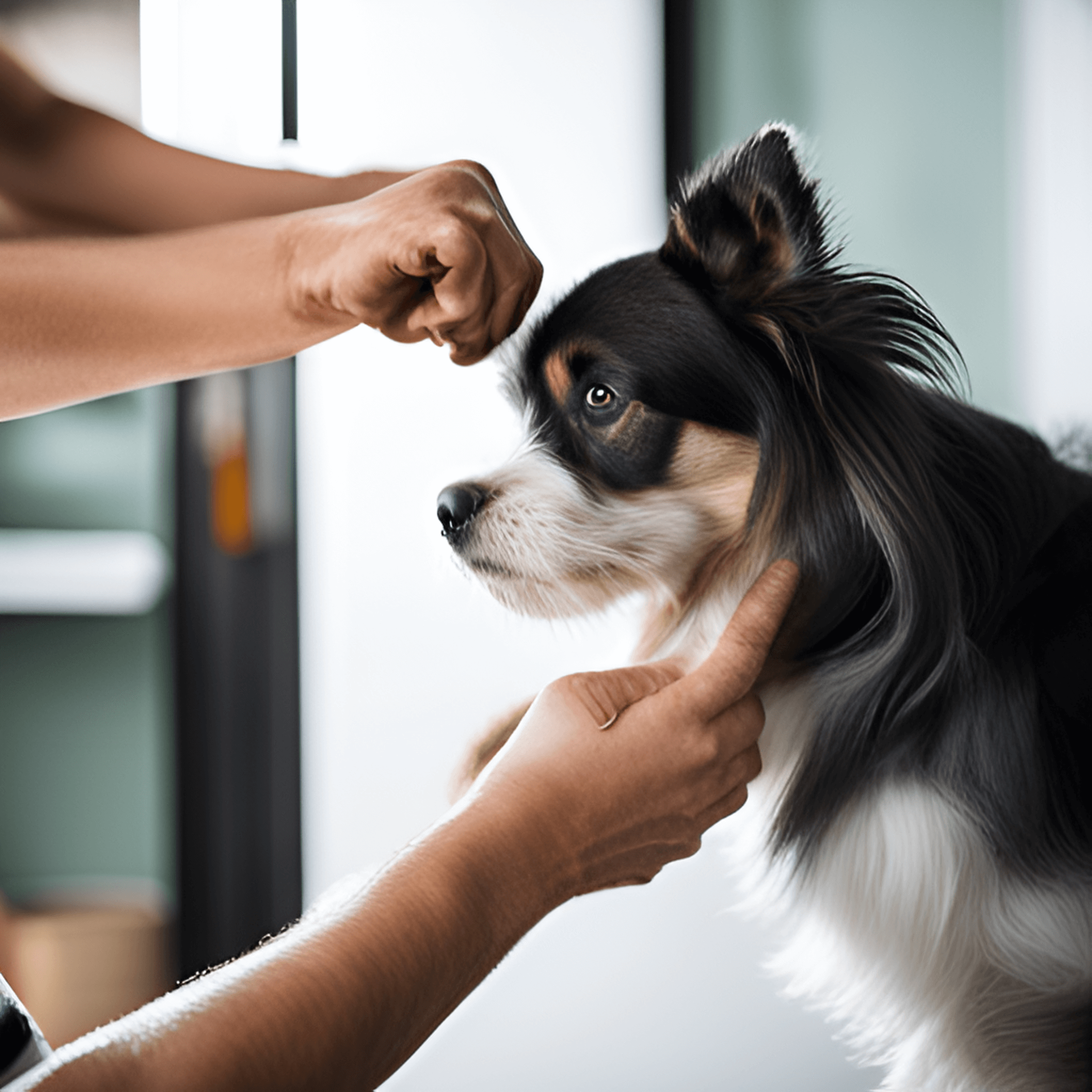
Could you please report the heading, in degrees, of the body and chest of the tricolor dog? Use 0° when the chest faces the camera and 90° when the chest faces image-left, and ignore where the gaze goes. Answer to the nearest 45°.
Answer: approximately 90°

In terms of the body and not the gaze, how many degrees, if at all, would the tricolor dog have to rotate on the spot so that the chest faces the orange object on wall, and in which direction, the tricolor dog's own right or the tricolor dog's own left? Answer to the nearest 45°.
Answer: approximately 45° to the tricolor dog's own right

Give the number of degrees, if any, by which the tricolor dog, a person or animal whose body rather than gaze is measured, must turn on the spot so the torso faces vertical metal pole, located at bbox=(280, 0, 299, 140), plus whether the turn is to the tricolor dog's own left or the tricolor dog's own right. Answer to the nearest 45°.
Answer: approximately 45° to the tricolor dog's own right
